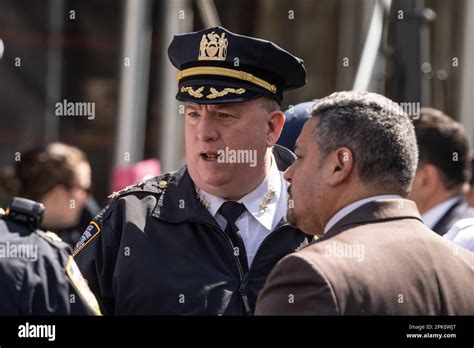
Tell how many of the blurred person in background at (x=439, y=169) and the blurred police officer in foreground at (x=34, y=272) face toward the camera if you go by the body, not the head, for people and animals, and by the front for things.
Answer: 0

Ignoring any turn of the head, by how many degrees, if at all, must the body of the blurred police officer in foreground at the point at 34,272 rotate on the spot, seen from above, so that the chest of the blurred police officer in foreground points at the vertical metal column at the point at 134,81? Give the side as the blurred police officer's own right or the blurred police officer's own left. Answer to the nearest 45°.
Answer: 0° — they already face it

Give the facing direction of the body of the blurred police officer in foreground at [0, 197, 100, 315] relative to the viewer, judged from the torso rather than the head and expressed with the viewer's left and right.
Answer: facing away from the viewer

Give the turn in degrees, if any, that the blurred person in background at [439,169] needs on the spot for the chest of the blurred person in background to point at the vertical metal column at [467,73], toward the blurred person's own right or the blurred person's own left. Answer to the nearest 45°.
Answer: approximately 45° to the blurred person's own right

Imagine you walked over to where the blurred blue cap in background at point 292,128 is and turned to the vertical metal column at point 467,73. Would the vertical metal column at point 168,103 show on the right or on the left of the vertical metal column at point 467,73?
left

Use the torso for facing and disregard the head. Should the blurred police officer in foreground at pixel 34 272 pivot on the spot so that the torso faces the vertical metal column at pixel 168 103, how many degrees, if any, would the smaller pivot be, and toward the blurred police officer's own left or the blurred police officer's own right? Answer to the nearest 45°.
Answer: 0° — they already face it

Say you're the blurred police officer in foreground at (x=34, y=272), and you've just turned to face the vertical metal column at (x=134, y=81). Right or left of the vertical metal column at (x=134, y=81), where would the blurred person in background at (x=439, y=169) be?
right

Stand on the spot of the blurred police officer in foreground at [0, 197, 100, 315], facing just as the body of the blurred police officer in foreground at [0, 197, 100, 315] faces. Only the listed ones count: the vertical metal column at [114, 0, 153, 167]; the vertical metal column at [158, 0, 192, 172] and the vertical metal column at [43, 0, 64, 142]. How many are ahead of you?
3

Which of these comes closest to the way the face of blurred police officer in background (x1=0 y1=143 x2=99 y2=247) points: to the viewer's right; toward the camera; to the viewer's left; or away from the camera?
to the viewer's right

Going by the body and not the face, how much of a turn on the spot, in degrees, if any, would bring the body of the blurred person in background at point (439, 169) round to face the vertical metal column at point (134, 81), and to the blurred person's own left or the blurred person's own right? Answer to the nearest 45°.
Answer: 0° — they already face it

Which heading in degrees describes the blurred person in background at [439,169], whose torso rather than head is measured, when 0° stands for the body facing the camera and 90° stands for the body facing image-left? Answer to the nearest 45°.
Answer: approximately 135°
